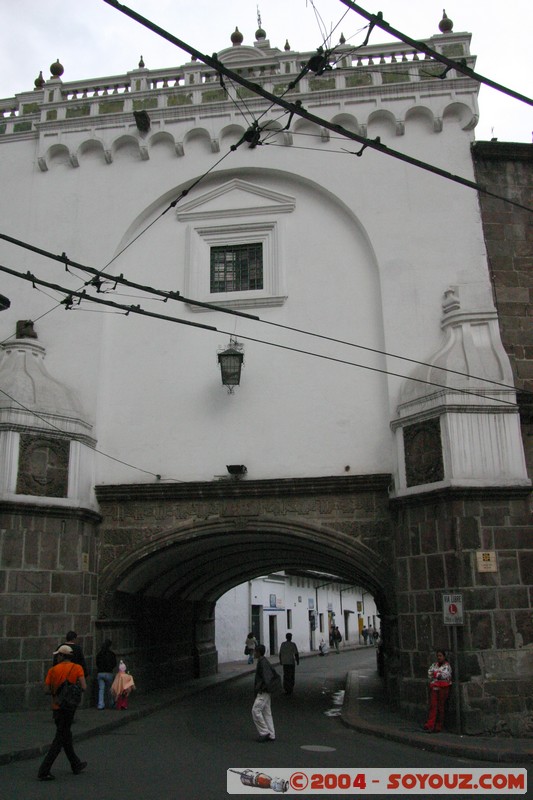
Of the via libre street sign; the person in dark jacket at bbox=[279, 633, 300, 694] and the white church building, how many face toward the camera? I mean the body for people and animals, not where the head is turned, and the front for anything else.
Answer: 2

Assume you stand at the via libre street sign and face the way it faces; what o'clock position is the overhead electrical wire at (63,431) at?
The overhead electrical wire is roughly at 3 o'clock from the via libre street sign.

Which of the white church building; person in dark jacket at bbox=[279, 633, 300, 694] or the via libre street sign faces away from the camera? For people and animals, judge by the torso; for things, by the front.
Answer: the person in dark jacket

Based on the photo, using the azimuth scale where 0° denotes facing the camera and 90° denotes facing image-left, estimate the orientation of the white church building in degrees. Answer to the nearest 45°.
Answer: approximately 0°

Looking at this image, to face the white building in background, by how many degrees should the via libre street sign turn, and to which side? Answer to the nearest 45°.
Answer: approximately 180°

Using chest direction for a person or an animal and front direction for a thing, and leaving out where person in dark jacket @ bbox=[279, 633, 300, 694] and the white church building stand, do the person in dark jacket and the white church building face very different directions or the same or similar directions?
very different directions

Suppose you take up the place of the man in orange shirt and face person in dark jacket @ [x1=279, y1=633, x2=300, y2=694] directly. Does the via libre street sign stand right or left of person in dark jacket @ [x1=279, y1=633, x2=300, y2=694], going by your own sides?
right

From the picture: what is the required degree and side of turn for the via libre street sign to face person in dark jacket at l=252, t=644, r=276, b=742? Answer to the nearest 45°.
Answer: approximately 90° to its right

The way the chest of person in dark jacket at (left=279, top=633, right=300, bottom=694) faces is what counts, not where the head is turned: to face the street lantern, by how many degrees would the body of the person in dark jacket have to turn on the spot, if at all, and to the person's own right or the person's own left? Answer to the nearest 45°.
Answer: approximately 180°

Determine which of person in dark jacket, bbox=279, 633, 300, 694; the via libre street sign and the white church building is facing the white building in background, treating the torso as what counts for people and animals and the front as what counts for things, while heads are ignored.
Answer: the person in dark jacket

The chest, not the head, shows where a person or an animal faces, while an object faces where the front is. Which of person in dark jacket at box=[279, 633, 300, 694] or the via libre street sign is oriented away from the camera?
the person in dark jacket

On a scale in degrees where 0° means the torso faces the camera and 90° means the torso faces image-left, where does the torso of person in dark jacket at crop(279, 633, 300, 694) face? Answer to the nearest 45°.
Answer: approximately 180°

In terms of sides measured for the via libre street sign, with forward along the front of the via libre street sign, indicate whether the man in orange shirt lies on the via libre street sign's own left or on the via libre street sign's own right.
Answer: on the via libre street sign's own right
